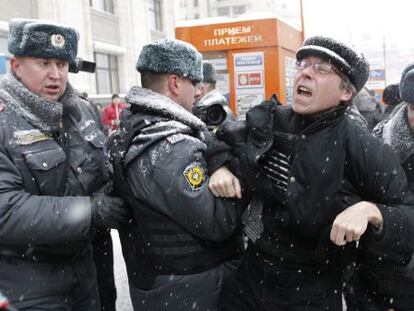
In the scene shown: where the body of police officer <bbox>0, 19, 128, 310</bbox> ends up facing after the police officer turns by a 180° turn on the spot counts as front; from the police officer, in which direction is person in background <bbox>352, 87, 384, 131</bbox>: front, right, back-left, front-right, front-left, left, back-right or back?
right

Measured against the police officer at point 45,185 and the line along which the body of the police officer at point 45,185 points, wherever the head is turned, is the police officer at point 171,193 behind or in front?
in front

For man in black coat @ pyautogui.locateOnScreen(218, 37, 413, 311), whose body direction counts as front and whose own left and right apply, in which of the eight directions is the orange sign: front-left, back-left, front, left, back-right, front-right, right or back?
back-right

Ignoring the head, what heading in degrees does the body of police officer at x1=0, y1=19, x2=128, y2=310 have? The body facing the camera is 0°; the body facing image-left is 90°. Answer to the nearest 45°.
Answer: approximately 315°

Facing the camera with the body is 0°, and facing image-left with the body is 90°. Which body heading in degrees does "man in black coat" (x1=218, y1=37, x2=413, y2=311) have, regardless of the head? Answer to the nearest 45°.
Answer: approximately 45°

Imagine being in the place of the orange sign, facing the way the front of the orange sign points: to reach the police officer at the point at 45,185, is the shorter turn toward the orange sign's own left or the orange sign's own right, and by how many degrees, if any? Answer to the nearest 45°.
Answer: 0° — it already faces them

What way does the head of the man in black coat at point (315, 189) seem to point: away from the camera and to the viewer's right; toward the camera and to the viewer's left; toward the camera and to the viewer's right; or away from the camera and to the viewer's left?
toward the camera and to the viewer's left

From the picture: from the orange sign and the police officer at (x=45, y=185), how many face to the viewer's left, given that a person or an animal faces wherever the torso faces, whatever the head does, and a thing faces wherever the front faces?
0

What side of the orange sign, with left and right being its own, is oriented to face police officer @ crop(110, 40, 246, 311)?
front

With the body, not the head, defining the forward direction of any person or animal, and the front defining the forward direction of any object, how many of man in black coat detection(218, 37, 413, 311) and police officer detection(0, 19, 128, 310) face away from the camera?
0

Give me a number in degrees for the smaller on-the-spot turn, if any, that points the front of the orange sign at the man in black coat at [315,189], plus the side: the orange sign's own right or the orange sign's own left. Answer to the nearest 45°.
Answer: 0° — it already faces them

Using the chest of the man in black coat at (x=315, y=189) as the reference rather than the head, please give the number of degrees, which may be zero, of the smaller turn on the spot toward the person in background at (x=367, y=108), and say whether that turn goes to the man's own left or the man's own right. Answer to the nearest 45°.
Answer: approximately 135° to the man's own right

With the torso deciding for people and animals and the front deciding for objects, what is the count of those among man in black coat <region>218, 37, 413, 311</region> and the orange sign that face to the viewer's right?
0
